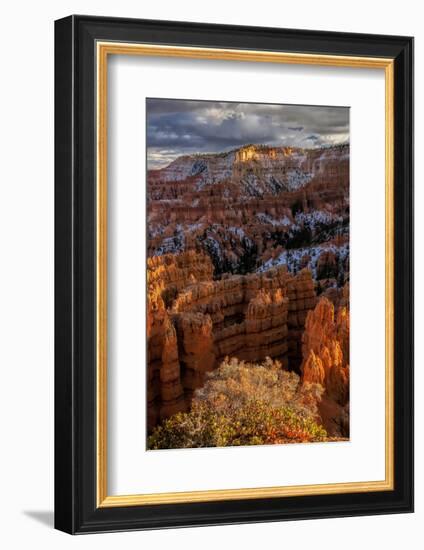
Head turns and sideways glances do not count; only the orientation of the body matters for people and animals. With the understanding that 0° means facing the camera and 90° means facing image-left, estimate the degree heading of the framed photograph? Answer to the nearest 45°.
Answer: approximately 315°
